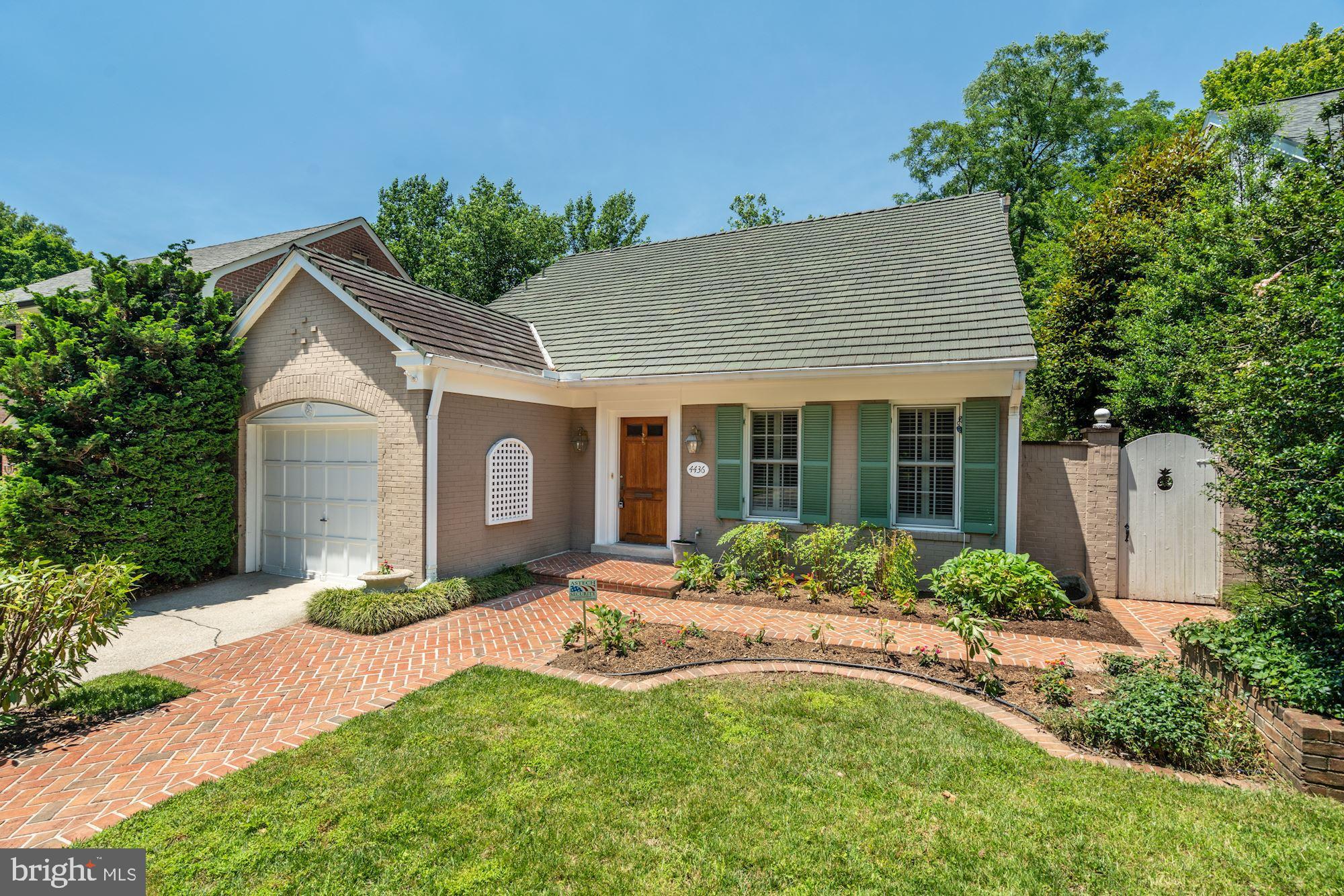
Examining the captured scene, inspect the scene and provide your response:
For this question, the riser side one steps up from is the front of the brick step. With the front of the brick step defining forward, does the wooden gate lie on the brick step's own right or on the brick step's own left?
on the brick step's own left

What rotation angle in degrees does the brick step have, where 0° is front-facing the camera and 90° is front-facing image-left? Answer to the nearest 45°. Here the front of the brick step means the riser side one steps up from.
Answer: approximately 0°

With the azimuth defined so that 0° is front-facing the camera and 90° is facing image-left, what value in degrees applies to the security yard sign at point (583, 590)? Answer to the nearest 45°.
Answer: approximately 0°

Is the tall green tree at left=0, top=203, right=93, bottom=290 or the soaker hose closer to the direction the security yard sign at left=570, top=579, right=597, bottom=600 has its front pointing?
the soaker hose

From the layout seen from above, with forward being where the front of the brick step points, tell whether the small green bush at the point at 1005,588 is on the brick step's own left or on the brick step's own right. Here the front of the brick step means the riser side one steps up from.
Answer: on the brick step's own left

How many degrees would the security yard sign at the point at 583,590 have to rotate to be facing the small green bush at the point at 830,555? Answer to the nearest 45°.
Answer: approximately 135° to its left

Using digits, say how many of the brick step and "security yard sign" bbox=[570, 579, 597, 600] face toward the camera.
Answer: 2

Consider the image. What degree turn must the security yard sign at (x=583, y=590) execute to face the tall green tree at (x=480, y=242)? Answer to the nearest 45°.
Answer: approximately 180°

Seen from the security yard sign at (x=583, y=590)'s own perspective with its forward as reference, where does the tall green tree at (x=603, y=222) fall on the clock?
The tall green tree is roughly at 6 o'clock from the security yard sign.

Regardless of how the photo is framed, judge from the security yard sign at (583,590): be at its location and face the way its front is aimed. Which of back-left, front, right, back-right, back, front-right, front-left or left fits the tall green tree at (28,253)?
back-right

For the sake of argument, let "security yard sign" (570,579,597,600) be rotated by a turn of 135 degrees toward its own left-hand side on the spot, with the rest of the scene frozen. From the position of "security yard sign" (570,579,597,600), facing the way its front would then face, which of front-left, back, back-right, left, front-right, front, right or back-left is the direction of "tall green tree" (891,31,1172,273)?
front

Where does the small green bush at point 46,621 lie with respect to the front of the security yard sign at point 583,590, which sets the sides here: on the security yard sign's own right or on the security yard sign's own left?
on the security yard sign's own right
